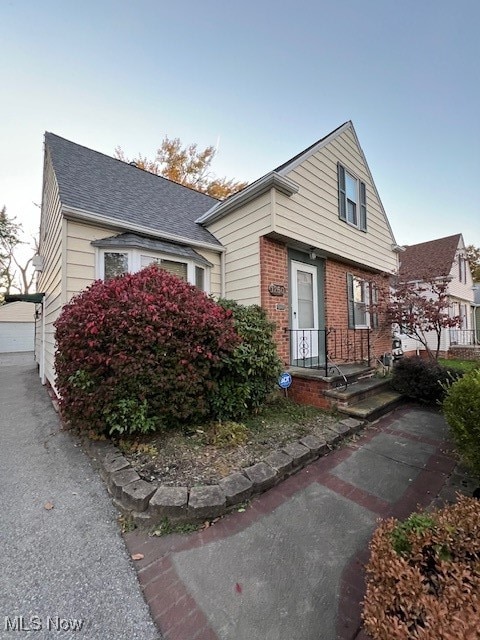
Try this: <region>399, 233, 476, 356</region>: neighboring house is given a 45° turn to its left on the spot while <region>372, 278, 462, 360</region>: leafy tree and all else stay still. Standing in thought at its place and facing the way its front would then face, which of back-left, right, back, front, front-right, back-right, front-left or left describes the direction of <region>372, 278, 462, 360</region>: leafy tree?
right

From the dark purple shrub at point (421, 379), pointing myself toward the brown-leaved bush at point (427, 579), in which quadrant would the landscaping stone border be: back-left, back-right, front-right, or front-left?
front-right

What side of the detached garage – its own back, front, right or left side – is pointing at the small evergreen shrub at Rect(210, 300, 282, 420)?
front

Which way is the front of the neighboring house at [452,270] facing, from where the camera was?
facing the viewer and to the right of the viewer

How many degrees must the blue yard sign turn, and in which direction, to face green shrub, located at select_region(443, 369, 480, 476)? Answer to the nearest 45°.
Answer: approximately 45° to its left

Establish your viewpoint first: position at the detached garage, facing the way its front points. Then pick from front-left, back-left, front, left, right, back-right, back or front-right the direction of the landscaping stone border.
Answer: front

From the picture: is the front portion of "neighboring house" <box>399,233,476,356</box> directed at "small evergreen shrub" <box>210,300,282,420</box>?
no

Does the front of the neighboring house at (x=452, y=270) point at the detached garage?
no

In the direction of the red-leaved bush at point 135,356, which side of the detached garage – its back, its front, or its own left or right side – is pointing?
front

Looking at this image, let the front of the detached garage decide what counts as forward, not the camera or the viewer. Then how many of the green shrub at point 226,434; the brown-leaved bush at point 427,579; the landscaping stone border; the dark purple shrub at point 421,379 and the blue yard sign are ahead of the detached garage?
5

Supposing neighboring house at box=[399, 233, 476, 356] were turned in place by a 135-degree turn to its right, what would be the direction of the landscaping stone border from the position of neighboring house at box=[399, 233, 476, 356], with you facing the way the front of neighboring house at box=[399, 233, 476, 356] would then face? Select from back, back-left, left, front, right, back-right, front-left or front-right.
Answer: left

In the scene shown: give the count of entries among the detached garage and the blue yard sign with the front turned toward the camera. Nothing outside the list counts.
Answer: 2

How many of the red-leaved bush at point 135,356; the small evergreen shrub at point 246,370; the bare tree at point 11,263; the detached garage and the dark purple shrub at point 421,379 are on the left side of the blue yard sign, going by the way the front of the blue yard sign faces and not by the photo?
1

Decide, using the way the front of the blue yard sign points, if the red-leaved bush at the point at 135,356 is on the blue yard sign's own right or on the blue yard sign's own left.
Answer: on the blue yard sign's own right

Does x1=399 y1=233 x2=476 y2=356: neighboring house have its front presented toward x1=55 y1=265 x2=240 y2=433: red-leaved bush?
no

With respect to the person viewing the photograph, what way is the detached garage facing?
facing the viewer

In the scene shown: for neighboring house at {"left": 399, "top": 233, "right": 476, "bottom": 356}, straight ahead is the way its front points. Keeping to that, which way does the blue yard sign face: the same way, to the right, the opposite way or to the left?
the same way

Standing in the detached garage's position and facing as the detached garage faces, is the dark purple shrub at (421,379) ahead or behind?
ahead

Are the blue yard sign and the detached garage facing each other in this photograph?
no

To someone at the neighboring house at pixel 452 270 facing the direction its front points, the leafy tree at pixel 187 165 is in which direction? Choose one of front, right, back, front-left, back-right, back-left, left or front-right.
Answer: right
